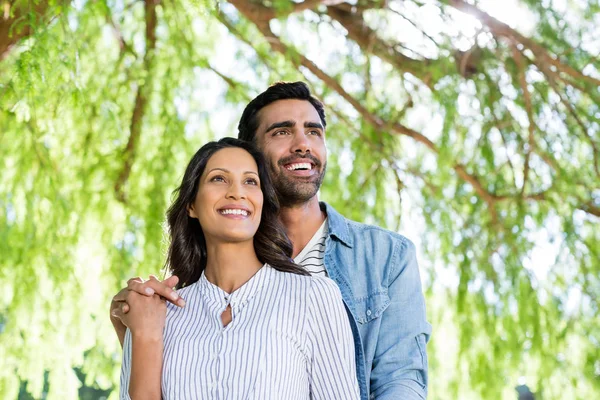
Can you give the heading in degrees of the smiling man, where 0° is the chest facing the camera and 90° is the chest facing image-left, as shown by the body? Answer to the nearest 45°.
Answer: approximately 0°
